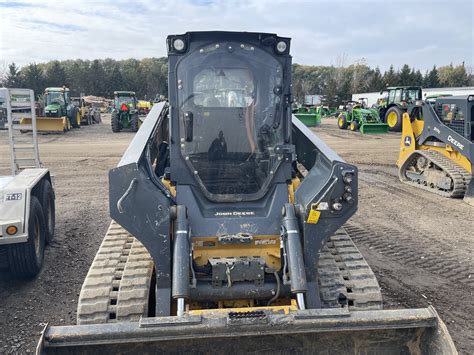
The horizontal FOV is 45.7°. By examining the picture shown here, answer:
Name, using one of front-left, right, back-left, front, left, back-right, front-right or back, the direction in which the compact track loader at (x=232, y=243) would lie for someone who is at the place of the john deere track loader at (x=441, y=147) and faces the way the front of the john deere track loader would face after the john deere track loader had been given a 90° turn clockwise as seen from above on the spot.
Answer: front-left

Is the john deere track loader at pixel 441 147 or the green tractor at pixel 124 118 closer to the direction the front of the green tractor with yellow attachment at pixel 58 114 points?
the john deere track loader

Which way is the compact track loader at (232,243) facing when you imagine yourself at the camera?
facing the viewer

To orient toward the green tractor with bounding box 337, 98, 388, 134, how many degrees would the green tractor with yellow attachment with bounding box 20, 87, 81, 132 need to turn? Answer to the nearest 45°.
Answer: approximately 135° to its left

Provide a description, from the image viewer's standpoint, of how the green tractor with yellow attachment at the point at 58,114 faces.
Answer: facing the viewer and to the left of the viewer

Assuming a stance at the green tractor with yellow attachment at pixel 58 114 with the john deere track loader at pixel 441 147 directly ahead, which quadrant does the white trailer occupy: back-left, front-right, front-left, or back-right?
front-right

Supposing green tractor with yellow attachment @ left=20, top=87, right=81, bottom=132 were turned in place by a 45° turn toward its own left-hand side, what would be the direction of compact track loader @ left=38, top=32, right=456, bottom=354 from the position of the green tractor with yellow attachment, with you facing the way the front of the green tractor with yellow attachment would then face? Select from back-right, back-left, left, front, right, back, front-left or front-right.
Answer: front
